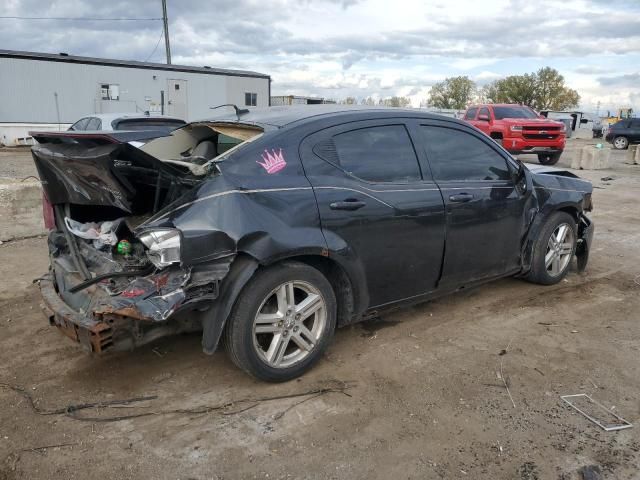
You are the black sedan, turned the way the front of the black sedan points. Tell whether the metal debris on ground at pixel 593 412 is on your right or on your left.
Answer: on your right

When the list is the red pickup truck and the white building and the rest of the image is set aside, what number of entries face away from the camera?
0

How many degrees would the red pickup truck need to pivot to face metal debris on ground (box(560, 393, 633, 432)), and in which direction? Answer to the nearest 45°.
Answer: approximately 45° to its right

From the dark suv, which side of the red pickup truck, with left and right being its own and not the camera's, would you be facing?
left

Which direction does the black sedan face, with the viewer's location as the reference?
facing away from the viewer and to the right of the viewer

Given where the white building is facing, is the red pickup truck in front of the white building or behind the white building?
in front

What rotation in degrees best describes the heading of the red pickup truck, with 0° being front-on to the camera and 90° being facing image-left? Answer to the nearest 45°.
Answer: approximately 315°

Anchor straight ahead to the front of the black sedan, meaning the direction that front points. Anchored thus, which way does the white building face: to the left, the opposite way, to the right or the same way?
to the right

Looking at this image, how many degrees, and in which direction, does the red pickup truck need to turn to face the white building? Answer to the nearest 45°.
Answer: approximately 135° to its right

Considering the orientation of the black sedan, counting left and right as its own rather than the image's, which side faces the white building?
left

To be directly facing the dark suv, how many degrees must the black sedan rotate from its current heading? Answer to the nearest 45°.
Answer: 0° — it already faces it

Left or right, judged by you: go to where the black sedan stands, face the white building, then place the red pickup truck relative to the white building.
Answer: right

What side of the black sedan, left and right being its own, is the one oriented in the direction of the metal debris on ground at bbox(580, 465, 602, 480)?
right
